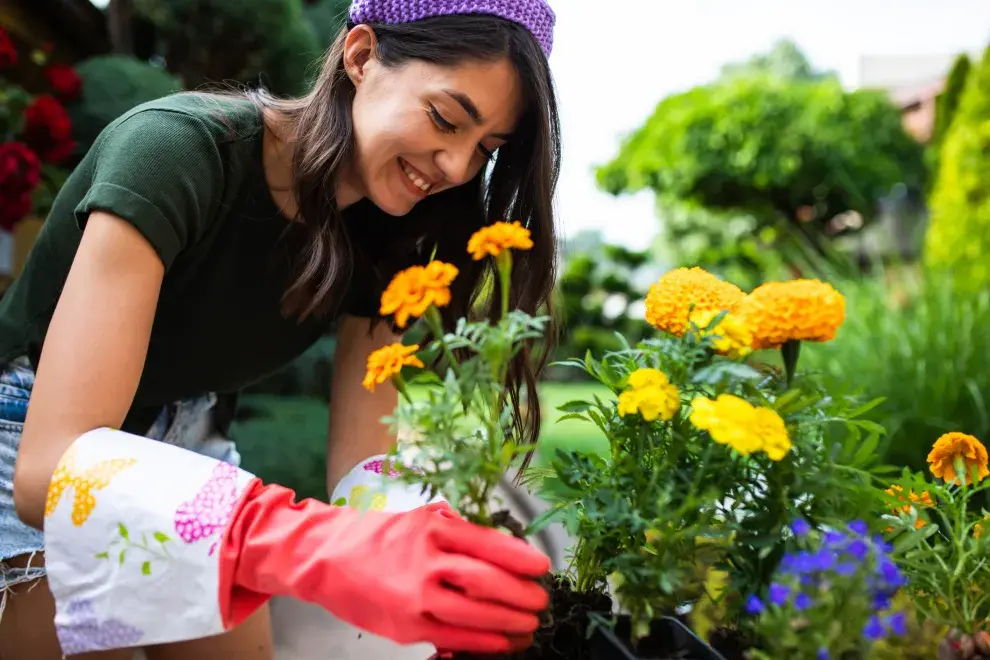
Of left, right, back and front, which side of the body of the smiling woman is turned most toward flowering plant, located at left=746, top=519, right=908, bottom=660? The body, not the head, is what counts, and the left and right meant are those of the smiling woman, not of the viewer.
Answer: front

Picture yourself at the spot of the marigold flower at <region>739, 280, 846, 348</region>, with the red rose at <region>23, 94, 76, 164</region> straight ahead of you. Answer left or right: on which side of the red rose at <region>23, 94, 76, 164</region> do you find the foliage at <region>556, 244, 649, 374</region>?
right

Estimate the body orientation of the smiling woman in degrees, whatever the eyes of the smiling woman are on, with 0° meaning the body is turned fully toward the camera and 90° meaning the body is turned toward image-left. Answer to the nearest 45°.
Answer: approximately 315°

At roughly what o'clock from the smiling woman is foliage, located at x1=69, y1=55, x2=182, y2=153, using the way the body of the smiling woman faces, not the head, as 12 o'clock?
The foliage is roughly at 7 o'clock from the smiling woman.

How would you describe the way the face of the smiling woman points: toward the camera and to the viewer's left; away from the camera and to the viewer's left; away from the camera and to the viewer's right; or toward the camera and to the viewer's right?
toward the camera and to the viewer's right

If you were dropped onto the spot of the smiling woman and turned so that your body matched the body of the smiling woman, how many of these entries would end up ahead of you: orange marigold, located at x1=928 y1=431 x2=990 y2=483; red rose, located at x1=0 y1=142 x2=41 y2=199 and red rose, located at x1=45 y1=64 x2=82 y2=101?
1

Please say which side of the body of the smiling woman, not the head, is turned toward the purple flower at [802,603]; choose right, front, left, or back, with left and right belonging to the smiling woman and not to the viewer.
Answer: front

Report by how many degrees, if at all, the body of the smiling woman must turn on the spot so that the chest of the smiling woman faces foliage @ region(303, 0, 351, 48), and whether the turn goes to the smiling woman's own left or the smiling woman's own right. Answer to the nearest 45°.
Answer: approximately 135° to the smiling woman's own left

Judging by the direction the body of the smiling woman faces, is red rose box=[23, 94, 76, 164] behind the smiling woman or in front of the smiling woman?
behind
